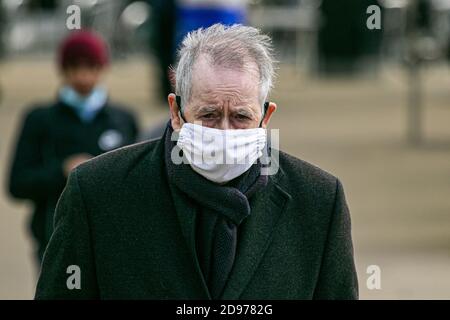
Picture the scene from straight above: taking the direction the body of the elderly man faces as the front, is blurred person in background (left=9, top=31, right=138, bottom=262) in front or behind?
behind

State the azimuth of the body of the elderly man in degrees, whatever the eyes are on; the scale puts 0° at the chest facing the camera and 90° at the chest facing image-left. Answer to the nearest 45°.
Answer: approximately 0°

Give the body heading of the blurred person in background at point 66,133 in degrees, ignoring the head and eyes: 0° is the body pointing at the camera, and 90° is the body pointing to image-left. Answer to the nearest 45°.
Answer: approximately 0°

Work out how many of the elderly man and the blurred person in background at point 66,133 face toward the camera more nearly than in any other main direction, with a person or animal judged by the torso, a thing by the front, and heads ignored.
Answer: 2

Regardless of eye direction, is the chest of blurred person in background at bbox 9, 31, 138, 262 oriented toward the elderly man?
yes
